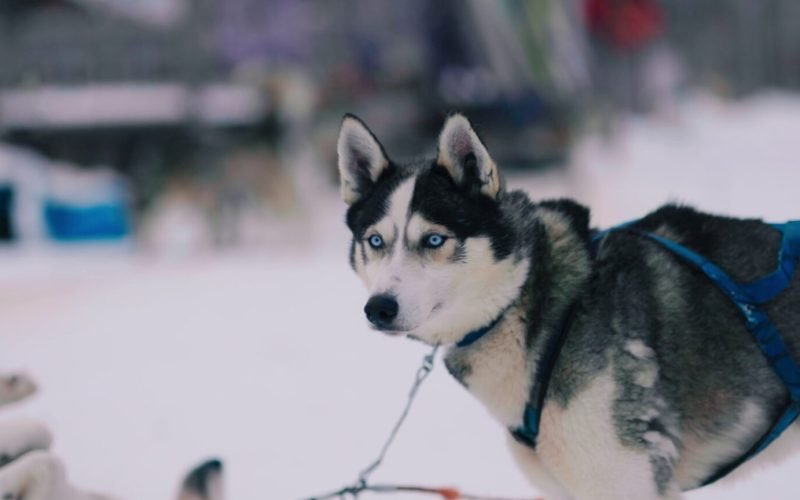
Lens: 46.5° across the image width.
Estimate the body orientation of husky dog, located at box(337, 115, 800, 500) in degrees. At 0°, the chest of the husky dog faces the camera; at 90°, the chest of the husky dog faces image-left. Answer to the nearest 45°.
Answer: approximately 45°
